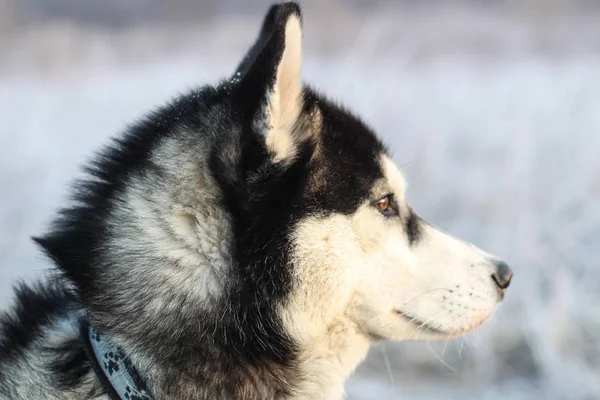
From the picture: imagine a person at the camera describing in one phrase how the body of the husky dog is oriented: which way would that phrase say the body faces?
to the viewer's right
